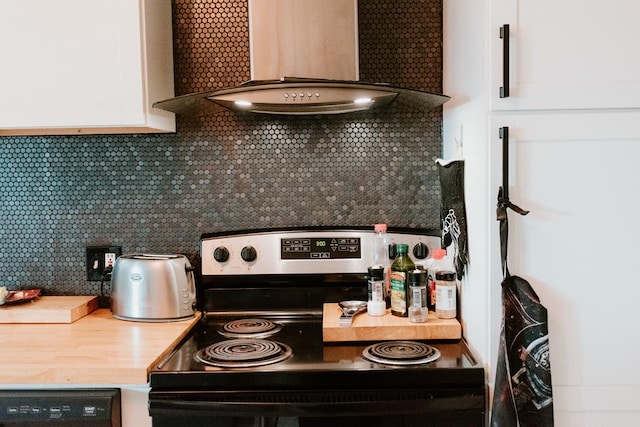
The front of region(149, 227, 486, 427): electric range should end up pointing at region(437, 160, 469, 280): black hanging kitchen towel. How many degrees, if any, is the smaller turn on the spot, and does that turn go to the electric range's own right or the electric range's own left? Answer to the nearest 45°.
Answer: approximately 135° to the electric range's own left

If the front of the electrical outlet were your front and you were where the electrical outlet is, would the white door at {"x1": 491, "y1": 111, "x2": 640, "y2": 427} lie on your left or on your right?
on your left

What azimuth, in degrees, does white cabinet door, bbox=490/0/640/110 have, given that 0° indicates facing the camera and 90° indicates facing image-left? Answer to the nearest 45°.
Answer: approximately 0°

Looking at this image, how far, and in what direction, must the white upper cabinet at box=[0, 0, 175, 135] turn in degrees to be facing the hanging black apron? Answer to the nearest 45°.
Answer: approximately 45° to its left

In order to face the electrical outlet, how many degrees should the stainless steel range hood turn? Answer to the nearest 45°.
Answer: approximately 135° to its right
